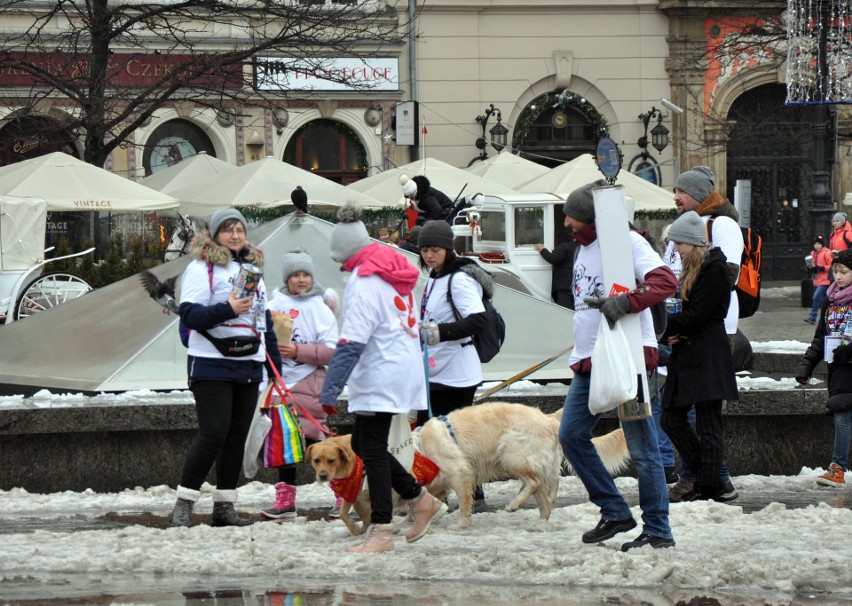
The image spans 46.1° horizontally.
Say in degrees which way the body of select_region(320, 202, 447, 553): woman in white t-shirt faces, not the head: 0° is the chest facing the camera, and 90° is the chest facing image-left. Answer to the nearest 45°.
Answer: approximately 135°

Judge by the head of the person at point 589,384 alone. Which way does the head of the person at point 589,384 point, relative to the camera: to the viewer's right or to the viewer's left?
to the viewer's left

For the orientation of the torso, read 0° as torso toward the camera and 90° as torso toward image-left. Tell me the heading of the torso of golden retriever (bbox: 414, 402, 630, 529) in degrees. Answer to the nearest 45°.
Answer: approximately 90°

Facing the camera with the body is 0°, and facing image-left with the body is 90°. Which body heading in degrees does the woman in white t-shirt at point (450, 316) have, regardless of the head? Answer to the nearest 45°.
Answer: approximately 45°

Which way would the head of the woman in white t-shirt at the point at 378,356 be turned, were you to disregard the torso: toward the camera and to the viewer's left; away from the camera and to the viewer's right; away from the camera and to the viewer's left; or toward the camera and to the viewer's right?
away from the camera and to the viewer's left

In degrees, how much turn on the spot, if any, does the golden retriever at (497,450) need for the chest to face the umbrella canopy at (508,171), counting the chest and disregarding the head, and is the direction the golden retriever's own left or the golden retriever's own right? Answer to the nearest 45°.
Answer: approximately 90° to the golden retriever's own right

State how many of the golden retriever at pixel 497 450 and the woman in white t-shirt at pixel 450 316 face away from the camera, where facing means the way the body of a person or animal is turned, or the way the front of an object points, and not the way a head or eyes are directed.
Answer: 0
